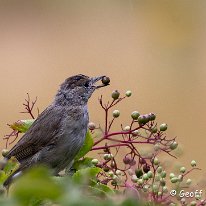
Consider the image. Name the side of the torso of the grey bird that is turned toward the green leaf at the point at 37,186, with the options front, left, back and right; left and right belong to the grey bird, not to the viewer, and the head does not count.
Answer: right

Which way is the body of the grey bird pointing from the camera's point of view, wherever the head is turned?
to the viewer's right

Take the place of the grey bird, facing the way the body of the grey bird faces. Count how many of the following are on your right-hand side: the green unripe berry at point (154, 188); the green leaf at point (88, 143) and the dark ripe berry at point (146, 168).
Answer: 0

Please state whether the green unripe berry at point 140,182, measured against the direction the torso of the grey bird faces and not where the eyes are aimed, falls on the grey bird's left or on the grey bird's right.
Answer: on the grey bird's right

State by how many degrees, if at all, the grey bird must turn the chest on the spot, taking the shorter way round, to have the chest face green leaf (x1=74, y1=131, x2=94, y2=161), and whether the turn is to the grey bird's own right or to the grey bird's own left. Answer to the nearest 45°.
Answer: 0° — it already faces it
